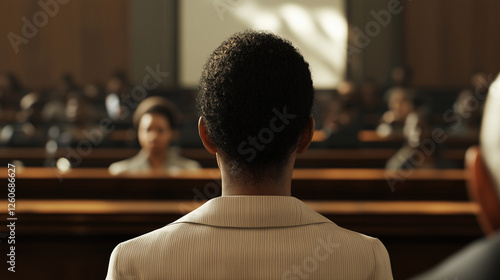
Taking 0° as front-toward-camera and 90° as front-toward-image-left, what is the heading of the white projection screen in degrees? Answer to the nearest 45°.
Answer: approximately 0°

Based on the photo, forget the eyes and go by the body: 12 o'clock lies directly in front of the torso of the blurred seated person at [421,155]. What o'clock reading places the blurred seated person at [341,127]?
the blurred seated person at [341,127] is roughly at 5 o'clock from the blurred seated person at [421,155].

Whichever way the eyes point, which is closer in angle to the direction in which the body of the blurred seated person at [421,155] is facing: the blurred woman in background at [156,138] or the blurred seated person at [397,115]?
the blurred woman in background

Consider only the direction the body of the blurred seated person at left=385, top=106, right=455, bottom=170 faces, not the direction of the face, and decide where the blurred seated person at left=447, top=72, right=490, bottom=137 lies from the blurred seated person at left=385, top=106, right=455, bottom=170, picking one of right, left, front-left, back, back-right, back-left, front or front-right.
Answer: back

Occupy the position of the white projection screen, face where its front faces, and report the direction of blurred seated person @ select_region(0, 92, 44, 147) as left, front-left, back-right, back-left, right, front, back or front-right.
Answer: front-right

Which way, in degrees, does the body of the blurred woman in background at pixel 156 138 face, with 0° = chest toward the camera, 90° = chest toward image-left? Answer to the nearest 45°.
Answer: approximately 0°

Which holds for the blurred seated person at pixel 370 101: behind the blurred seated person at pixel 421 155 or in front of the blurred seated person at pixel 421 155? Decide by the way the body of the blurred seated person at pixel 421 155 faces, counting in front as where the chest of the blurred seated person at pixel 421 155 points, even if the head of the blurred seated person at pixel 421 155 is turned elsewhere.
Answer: behind
